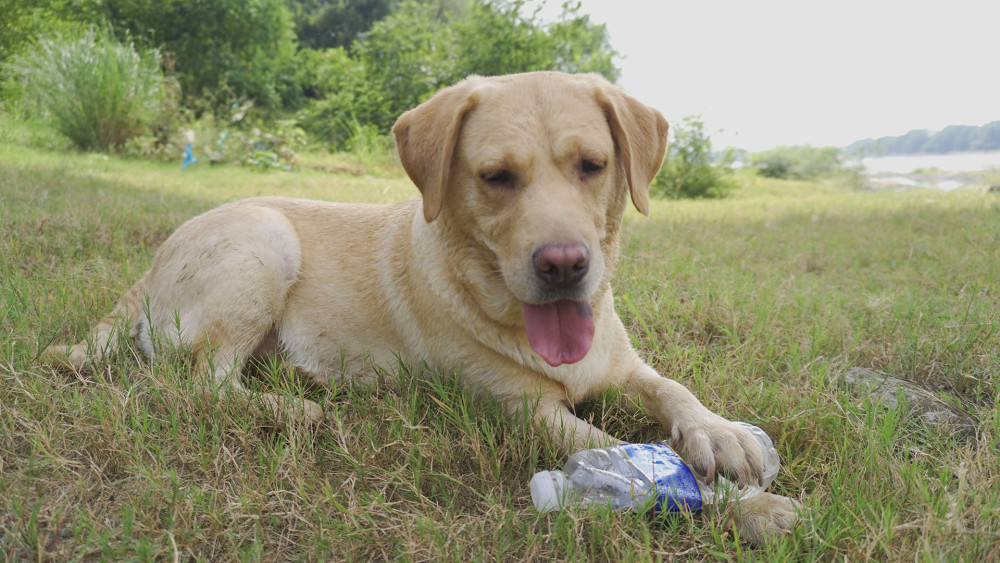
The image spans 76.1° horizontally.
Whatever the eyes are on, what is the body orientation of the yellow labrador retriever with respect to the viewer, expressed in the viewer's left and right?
facing the viewer and to the right of the viewer

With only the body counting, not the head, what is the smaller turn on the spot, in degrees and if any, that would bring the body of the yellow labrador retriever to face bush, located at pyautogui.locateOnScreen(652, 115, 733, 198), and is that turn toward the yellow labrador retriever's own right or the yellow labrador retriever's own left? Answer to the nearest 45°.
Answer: approximately 90° to the yellow labrador retriever's own left

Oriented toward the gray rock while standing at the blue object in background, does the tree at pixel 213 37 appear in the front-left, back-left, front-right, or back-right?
back-left

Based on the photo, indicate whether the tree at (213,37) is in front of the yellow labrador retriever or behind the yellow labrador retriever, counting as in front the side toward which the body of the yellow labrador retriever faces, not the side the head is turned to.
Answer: behind

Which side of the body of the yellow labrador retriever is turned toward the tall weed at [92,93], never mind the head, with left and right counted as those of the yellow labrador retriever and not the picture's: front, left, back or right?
back

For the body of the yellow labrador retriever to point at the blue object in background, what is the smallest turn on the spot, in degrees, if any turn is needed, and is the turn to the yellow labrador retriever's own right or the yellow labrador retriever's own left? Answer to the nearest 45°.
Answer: approximately 180°

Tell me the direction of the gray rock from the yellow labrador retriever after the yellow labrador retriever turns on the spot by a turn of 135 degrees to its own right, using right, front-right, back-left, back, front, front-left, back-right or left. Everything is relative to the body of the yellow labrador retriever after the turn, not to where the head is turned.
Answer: back

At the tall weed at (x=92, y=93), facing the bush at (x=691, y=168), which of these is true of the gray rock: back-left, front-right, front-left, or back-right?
front-right

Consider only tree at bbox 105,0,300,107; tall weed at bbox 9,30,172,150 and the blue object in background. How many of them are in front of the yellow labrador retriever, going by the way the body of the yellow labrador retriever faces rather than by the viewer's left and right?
0
